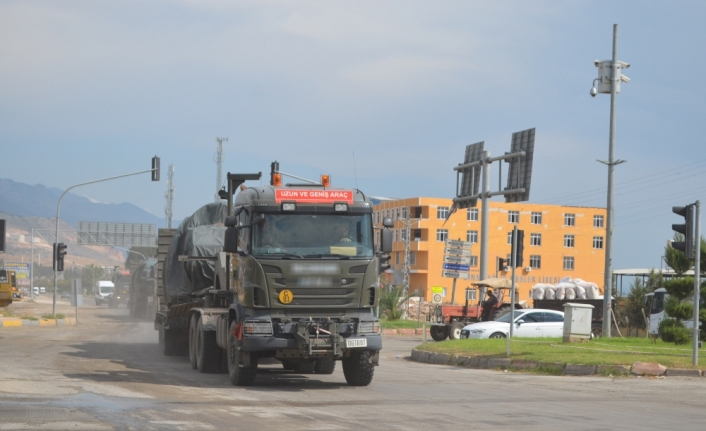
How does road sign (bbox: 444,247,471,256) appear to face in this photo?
toward the camera

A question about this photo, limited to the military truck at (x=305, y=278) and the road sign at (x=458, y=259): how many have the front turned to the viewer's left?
0

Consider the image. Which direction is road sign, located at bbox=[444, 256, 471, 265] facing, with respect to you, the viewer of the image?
facing the viewer

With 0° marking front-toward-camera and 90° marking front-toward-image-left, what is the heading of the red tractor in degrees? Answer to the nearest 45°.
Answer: approximately 45°

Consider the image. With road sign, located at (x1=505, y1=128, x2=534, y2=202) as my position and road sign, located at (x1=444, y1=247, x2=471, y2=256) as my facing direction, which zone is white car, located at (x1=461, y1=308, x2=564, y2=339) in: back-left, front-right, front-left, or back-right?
front-left
